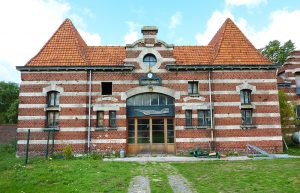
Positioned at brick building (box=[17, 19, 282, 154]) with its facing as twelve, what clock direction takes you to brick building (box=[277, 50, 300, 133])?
brick building (box=[277, 50, 300, 133]) is roughly at 8 o'clock from brick building (box=[17, 19, 282, 154]).

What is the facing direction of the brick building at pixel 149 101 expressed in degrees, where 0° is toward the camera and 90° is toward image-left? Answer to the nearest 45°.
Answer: approximately 0°

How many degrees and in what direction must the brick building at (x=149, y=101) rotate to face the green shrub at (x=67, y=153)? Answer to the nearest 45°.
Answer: approximately 90° to its right

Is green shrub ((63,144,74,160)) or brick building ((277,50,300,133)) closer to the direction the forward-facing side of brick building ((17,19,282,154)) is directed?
the green shrub
